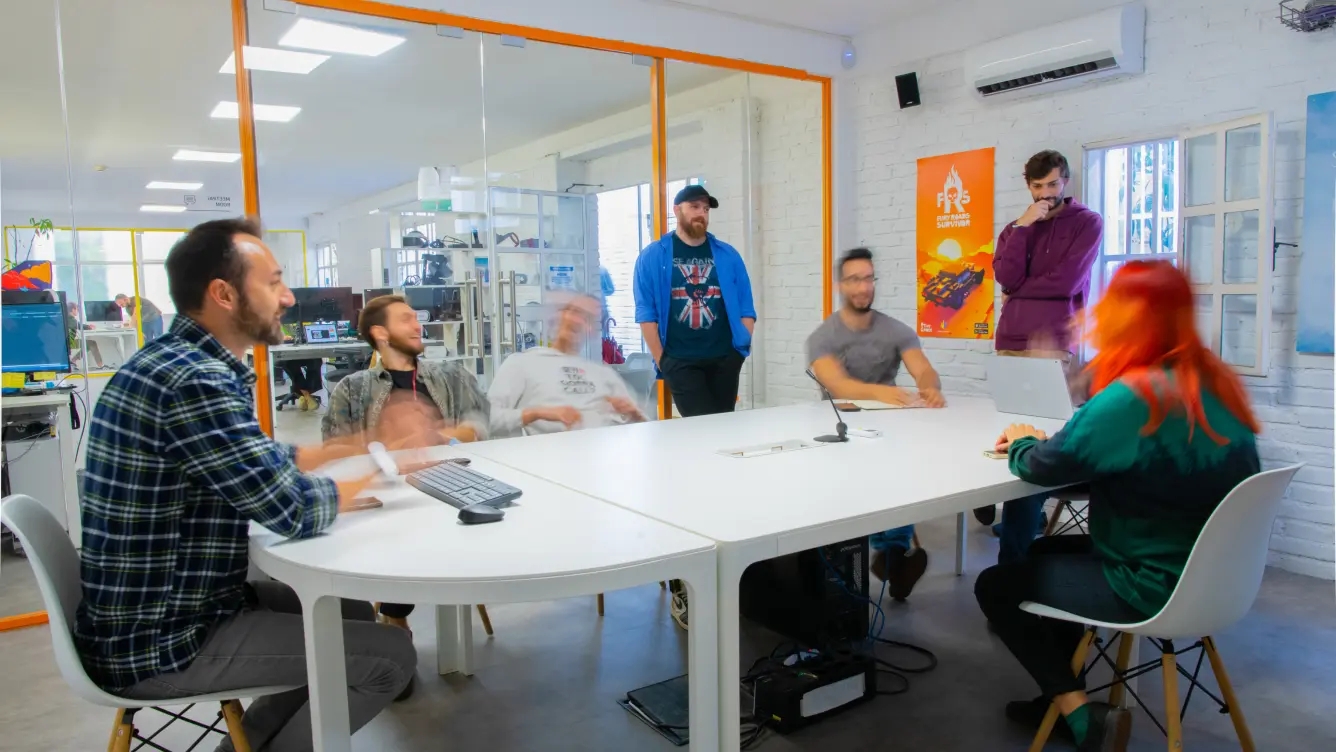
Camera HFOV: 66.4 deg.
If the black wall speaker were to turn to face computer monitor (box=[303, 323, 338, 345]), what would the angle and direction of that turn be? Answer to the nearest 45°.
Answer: approximately 45° to its right

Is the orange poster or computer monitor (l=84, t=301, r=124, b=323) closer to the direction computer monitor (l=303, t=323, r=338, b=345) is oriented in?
the orange poster

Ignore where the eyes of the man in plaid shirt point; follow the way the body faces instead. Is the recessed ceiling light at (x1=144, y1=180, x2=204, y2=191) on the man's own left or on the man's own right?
on the man's own left

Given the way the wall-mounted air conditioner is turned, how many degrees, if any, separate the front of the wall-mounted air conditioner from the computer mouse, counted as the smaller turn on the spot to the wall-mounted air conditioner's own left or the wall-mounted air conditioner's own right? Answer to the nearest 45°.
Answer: approximately 45° to the wall-mounted air conditioner's own left

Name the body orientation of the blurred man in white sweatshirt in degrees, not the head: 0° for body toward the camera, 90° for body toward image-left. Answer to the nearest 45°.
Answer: approximately 0°

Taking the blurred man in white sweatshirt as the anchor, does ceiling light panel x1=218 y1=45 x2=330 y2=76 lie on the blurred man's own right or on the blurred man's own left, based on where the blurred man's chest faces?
on the blurred man's own right

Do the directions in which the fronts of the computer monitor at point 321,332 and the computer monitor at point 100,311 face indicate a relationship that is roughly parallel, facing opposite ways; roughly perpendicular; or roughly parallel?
roughly parallel

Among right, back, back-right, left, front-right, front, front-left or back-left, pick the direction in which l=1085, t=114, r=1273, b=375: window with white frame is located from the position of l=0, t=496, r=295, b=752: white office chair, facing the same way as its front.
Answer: front

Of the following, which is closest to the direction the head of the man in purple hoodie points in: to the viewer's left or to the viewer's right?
to the viewer's left

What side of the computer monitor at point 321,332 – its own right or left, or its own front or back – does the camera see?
front

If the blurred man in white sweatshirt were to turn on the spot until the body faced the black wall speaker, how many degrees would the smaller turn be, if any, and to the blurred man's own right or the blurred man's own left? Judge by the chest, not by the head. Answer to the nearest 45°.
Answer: approximately 135° to the blurred man's own left

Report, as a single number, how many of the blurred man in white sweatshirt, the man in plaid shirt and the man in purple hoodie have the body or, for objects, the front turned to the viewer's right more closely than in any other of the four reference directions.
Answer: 1

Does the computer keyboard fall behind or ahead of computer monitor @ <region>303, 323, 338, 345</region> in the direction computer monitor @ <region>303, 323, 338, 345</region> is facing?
ahead

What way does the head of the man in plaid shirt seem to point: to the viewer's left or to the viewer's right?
to the viewer's right

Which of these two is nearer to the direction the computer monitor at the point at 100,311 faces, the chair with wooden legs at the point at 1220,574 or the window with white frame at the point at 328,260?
the chair with wooden legs

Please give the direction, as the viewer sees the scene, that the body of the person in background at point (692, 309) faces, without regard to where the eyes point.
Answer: toward the camera
